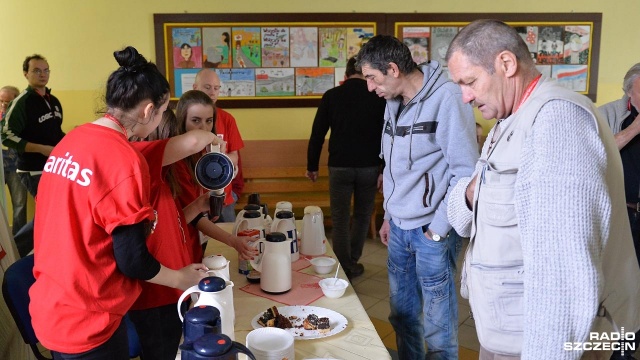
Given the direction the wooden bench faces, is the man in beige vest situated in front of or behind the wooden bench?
in front

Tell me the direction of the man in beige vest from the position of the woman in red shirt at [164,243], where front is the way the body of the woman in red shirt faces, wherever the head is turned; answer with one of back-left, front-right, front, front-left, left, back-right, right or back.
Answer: front-right

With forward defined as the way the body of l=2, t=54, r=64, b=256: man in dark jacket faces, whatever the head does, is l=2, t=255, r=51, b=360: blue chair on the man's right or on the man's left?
on the man's right

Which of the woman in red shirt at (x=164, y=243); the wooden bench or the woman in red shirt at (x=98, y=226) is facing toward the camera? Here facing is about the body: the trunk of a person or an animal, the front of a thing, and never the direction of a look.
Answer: the wooden bench

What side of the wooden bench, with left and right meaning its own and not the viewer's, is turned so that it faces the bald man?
front

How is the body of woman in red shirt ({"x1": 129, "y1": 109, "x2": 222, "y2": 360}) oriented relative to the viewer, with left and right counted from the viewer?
facing to the right of the viewer

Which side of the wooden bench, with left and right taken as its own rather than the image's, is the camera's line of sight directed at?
front

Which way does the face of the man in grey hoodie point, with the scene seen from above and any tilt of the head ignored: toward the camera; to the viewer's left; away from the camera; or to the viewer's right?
to the viewer's left

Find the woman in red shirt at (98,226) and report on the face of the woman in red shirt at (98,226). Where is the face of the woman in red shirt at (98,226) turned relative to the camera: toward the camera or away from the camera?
away from the camera

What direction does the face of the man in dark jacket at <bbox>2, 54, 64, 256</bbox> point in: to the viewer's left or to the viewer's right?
to the viewer's right

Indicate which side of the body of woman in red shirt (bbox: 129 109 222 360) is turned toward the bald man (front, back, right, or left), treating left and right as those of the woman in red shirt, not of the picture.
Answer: left

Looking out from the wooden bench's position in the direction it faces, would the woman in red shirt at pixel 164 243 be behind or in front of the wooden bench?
in front

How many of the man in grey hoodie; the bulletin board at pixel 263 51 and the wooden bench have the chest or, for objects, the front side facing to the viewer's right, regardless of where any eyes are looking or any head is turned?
0

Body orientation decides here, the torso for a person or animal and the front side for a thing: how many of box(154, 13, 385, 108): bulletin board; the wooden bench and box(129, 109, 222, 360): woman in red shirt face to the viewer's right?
1

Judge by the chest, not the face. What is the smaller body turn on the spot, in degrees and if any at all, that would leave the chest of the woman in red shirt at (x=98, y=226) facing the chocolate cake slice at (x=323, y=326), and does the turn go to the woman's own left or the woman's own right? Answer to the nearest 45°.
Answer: approximately 45° to the woman's own right

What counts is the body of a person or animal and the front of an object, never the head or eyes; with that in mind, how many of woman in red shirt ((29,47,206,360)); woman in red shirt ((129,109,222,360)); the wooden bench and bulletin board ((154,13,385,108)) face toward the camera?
2

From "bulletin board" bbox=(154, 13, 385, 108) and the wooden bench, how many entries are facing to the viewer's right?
0
